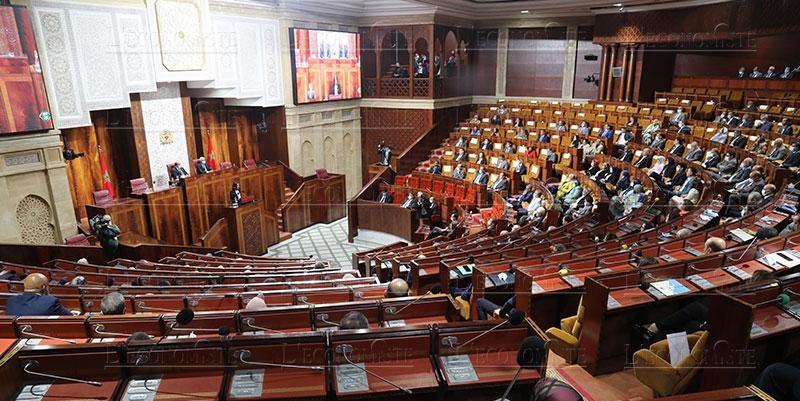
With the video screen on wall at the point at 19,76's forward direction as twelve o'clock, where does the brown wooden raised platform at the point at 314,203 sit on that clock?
The brown wooden raised platform is roughly at 10 o'clock from the video screen on wall.

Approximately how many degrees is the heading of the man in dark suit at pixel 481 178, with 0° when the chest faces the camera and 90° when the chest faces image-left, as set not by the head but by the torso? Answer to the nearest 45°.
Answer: approximately 45°

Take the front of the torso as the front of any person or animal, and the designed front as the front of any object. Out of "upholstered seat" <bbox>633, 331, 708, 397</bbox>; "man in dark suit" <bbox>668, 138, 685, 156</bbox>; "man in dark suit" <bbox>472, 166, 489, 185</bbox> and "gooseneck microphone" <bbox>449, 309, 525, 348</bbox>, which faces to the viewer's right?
the gooseneck microphone

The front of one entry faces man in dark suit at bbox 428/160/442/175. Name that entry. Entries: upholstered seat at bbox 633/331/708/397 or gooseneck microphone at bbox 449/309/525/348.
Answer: the upholstered seat

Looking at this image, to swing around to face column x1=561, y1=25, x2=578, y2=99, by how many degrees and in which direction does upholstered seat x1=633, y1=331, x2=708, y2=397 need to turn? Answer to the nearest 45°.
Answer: approximately 45° to its right

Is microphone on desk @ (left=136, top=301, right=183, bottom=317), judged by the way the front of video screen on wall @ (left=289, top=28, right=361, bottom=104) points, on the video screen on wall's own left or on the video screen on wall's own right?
on the video screen on wall's own right

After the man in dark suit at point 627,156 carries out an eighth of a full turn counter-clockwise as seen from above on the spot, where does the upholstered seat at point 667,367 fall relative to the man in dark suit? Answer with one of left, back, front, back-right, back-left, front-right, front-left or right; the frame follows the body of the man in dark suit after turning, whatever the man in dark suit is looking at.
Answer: front

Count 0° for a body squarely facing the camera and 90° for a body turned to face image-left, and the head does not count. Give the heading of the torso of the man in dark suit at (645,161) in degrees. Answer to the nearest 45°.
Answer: approximately 45°

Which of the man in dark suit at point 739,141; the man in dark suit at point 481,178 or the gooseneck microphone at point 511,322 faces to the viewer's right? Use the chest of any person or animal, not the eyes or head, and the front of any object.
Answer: the gooseneck microphone

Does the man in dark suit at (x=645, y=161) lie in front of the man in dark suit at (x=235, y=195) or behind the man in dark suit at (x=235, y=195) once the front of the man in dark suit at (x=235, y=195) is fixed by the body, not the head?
in front

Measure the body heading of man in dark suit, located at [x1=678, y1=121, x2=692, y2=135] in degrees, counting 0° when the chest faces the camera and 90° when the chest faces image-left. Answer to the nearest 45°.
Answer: approximately 45°

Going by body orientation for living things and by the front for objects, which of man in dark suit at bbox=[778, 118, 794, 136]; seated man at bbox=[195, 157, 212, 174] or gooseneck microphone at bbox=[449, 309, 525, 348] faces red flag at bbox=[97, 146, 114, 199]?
the man in dark suit

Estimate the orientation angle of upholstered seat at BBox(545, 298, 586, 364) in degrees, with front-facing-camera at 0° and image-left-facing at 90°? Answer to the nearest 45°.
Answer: approximately 135°

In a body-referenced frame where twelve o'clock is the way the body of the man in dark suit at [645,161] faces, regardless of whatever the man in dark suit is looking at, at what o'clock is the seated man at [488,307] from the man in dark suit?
The seated man is roughly at 11 o'clock from the man in dark suit.

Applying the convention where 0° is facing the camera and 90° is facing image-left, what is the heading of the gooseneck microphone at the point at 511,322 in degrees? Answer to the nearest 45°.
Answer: approximately 270°

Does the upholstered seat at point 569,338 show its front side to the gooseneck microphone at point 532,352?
no

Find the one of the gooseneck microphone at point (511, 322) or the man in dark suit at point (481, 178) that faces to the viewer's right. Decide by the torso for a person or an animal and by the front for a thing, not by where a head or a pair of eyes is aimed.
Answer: the gooseneck microphone

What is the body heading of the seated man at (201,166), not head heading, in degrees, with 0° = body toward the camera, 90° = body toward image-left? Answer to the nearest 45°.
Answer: approximately 315°
